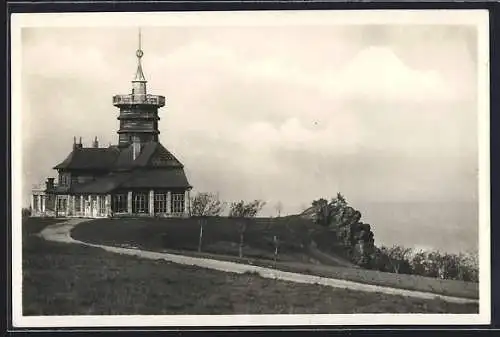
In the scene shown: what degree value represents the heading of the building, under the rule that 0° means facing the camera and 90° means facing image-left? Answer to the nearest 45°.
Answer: approximately 0°
